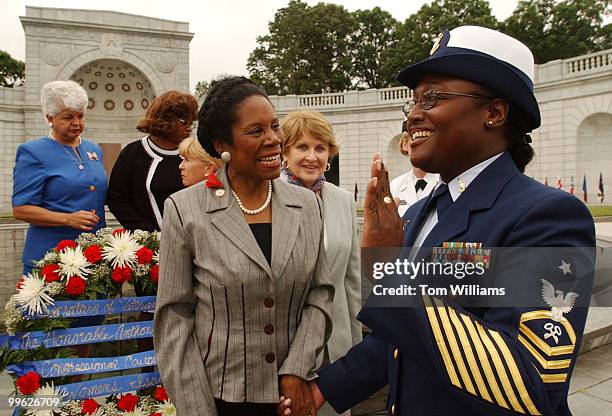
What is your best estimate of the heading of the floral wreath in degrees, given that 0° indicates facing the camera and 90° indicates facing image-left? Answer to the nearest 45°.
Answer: approximately 0°

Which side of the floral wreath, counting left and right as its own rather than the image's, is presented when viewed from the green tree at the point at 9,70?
back

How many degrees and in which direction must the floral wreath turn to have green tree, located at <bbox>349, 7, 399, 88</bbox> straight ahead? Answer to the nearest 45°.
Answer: approximately 135° to its left

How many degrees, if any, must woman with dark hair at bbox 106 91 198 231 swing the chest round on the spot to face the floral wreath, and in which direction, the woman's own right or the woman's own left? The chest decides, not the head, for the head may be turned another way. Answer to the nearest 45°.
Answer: approximately 90° to the woman's own right

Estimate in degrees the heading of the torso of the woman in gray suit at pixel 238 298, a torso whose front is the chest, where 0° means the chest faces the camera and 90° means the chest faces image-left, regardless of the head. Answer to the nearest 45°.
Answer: approximately 315°

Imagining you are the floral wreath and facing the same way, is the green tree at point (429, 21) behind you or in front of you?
behind

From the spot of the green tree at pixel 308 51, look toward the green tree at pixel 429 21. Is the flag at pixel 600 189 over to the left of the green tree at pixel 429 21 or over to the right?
right

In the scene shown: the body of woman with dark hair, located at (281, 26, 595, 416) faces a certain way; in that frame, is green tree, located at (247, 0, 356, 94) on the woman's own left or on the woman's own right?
on the woman's own right

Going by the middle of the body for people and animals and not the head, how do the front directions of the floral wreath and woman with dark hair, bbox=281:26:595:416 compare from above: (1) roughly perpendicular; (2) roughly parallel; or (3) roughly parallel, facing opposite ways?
roughly perpendicular
